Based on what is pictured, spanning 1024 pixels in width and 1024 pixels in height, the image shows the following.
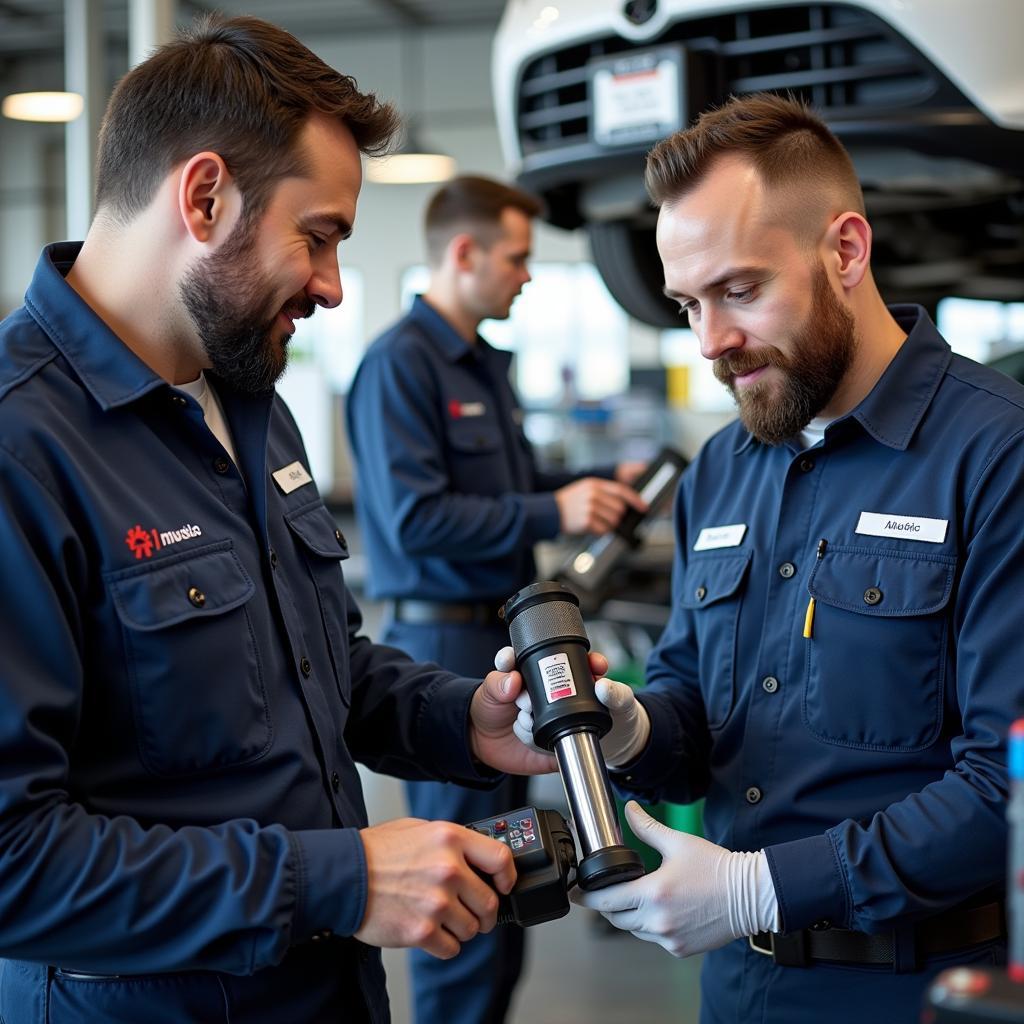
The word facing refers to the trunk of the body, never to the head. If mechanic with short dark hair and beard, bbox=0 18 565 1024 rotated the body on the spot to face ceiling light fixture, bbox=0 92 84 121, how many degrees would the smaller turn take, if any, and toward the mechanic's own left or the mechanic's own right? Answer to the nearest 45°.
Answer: approximately 135° to the mechanic's own left

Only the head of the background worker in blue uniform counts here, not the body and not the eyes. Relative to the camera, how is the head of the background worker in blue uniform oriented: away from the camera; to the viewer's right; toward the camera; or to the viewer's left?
to the viewer's right

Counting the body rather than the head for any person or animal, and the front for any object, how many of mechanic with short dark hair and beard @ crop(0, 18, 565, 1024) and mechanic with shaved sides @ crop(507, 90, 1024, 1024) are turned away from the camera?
0

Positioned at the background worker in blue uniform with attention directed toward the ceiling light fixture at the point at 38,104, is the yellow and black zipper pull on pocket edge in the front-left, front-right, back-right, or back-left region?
back-left

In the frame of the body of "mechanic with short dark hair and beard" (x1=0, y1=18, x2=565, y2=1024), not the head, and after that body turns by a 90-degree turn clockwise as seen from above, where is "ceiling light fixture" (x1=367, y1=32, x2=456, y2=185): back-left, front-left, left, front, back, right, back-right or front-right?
back-right

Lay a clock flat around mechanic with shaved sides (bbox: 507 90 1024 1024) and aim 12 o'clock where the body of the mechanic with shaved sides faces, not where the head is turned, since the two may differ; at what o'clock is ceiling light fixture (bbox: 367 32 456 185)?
The ceiling light fixture is roughly at 4 o'clock from the mechanic with shaved sides.

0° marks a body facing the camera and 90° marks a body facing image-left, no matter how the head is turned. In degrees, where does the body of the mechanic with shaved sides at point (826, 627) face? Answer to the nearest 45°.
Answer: approximately 45°
